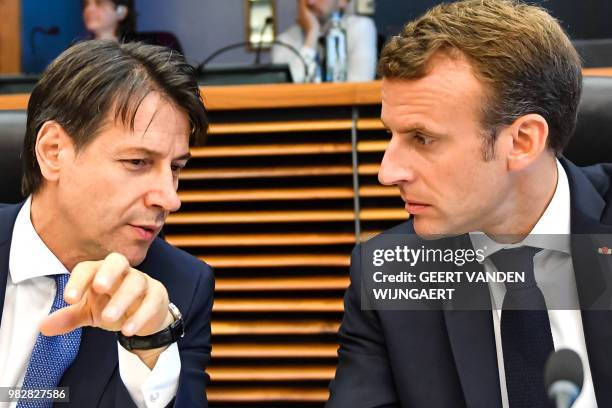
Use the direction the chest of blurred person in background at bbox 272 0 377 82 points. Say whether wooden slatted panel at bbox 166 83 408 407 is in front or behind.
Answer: in front

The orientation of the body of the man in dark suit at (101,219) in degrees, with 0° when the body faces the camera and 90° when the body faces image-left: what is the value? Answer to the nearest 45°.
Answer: approximately 315°

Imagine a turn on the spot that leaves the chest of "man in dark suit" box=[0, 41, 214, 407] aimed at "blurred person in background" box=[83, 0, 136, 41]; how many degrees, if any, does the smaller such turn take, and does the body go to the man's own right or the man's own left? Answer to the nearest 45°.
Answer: approximately 135° to the man's own left

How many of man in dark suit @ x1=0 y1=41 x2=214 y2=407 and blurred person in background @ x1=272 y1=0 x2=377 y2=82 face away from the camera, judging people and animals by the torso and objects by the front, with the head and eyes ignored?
0

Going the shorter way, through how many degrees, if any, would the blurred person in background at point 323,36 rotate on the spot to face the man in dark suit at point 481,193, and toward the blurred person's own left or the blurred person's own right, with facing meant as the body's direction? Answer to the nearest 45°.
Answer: approximately 45° to the blurred person's own left

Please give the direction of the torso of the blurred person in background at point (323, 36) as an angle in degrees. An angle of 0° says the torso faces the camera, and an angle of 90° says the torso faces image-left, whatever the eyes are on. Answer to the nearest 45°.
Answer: approximately 45°

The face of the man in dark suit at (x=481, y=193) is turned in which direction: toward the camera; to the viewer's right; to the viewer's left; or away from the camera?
to the viewer's left
